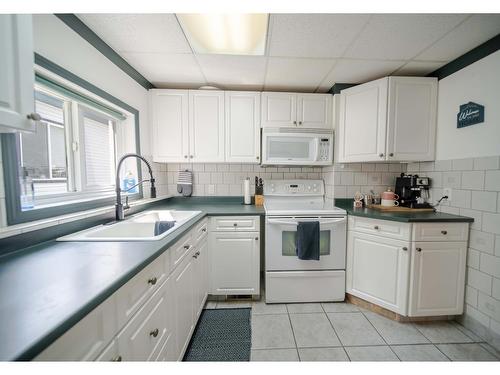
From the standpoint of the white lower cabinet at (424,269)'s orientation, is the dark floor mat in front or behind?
in front

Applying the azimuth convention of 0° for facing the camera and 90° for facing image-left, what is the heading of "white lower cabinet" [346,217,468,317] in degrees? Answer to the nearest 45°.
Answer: approximately 45°

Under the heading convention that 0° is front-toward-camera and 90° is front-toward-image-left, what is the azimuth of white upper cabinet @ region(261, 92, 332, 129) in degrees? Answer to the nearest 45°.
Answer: approximately 0°

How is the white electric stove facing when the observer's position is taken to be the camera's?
facing the viewer

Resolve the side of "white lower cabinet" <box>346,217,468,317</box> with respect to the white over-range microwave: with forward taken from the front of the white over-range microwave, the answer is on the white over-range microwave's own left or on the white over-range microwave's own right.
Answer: on the white over-range microwave's own left

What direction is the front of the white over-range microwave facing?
toward the camera

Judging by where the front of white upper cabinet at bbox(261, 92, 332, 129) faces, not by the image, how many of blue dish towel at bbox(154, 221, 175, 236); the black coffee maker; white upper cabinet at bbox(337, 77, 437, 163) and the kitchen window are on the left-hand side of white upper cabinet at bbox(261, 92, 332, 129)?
2

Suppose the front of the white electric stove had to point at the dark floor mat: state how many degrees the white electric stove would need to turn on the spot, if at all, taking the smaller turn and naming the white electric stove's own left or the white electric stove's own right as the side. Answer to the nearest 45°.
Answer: approximately 45° to the white electric stove's own right
